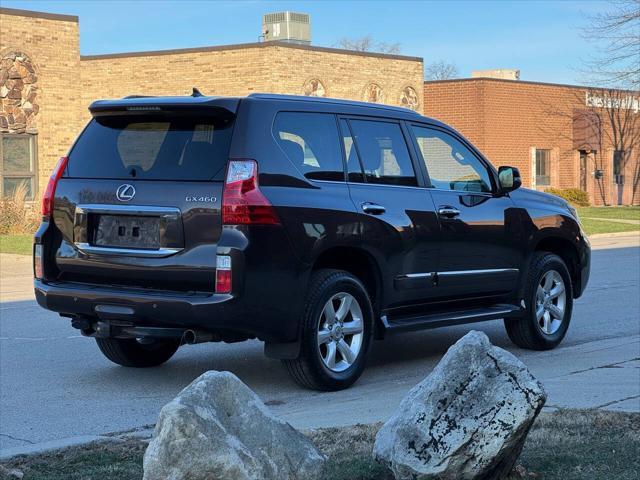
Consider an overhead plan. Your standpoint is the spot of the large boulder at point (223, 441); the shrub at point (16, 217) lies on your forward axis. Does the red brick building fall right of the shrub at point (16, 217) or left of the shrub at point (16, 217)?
right

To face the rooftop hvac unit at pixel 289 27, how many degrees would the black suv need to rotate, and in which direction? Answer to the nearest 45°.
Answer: approximately 45° to its left

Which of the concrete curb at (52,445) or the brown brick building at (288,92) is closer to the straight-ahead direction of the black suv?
the brown brick building

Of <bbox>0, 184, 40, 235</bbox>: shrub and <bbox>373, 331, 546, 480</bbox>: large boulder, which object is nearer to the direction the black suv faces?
the shrub

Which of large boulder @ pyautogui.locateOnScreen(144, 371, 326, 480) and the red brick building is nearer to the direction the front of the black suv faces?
the red brick building

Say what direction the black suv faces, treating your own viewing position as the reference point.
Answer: facing away from the viewer and to the right of the viewer

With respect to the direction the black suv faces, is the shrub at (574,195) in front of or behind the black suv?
in front

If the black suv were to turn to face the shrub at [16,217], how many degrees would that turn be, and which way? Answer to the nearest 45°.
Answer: approximately 45° to its left

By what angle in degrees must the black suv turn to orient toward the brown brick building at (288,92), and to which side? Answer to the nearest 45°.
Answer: approximately 45° to its left

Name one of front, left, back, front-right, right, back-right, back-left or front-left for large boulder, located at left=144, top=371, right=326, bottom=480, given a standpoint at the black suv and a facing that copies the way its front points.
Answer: back-right

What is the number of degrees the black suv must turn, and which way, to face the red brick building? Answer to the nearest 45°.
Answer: approximately 45° to its left

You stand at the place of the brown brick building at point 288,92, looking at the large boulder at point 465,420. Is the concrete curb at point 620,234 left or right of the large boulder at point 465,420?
left

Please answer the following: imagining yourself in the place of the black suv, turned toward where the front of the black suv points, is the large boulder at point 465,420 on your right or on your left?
on your right

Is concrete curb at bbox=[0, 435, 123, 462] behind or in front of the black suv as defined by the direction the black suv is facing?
behind

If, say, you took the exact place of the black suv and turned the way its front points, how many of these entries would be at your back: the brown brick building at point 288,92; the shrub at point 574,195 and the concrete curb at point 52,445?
1
